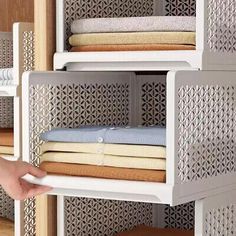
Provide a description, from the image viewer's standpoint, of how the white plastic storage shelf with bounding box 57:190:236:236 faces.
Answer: facing the viewer

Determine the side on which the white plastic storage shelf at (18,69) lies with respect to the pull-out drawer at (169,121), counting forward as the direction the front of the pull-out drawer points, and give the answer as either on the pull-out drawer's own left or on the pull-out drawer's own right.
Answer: on the pull-out drawer's own right

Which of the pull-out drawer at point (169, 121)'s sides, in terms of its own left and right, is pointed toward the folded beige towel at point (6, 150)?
right

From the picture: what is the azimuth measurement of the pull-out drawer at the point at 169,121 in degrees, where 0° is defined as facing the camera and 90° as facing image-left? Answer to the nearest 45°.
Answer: approximately 45°

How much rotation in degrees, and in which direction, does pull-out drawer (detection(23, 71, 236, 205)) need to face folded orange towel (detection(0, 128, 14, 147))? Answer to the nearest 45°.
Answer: approximately 90° to its right
